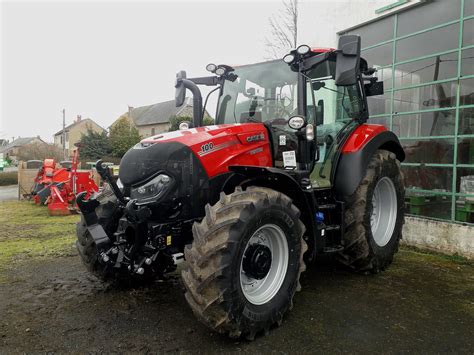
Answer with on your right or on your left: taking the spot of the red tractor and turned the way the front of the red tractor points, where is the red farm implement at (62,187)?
on your right

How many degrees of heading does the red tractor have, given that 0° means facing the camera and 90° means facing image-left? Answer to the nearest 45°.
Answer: approximately 45°

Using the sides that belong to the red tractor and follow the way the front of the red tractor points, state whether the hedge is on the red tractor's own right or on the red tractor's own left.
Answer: on the red tractor's own right
